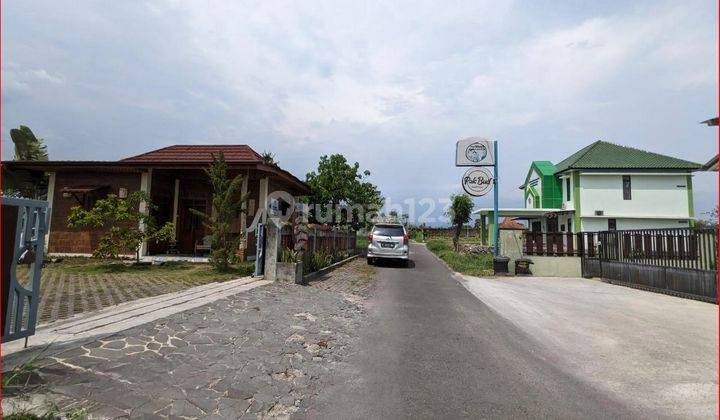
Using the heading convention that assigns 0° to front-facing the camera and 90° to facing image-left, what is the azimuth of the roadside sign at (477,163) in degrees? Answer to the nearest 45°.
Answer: approximately 0°

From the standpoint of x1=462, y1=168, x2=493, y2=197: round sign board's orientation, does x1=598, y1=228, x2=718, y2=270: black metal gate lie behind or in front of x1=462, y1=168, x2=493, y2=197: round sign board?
in front

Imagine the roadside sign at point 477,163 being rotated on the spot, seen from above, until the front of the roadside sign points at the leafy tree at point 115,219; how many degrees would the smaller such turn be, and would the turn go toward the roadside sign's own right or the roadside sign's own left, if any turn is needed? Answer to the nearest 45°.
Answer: approximately 45° to the roadside sign's own right

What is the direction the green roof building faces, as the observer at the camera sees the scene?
facing to the left of the viewer

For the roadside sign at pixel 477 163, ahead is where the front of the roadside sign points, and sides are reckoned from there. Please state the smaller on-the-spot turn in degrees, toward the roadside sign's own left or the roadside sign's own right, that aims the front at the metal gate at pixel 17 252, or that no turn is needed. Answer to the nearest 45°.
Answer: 0° — it already faces it

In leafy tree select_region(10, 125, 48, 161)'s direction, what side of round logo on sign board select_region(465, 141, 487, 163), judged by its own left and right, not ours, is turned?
right

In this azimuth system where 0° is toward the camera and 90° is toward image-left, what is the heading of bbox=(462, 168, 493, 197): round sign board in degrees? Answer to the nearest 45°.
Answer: approximately 0°
